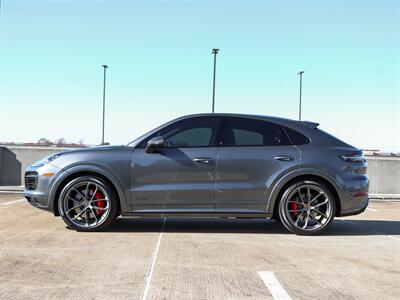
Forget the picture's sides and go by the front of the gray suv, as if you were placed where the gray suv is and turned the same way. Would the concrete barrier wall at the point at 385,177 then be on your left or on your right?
on your right

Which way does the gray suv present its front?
to the viewer's left

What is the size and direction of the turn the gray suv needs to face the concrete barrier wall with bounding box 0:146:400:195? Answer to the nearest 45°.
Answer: approximately 45° to its right
